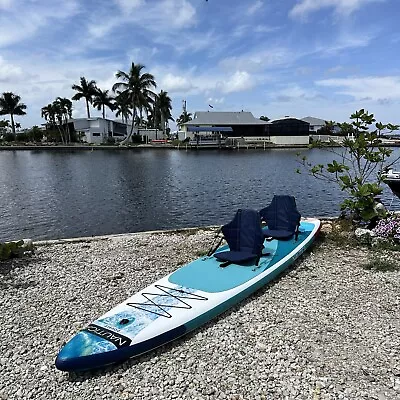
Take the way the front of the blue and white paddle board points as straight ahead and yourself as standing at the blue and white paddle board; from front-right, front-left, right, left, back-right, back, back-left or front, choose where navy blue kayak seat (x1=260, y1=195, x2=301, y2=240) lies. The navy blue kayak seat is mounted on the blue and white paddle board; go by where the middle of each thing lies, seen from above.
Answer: back

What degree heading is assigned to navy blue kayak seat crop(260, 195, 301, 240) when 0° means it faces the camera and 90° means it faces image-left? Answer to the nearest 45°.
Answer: approximately 45°

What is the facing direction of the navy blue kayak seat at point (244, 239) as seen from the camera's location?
facing the viewer and to the left of the viewer

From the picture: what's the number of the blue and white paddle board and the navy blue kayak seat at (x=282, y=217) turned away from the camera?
0

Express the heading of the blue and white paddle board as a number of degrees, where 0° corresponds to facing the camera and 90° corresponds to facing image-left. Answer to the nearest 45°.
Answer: approximately 45°

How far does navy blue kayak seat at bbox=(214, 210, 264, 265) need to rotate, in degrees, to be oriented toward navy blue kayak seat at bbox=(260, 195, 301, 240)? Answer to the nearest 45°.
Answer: approximately 180°

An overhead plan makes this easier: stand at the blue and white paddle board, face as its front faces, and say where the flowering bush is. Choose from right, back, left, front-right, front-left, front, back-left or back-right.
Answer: back

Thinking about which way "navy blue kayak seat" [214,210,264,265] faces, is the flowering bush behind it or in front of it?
behind

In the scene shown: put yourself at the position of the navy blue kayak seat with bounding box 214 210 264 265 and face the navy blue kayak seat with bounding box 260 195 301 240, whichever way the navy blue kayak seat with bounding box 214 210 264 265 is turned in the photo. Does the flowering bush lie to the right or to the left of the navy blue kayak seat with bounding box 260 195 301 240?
right

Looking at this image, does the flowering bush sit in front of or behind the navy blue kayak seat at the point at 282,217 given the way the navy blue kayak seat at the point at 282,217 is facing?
behind
